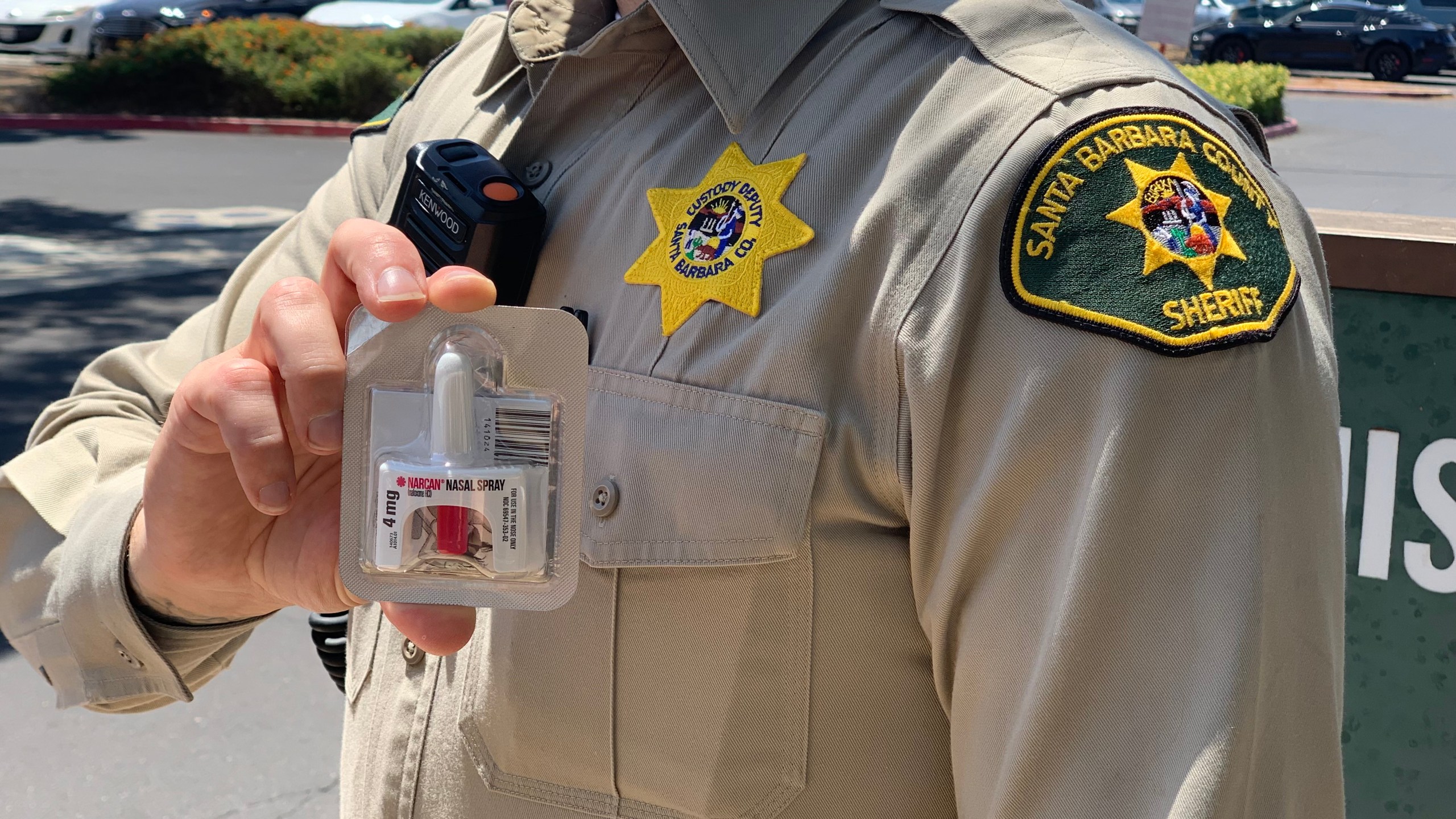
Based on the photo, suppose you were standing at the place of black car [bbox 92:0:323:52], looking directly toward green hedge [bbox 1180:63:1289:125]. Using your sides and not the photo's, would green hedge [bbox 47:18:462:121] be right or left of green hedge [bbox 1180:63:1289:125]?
right

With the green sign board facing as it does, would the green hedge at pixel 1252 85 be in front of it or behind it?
behind

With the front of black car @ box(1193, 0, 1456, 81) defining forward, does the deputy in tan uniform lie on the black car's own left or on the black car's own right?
on the black car's own left

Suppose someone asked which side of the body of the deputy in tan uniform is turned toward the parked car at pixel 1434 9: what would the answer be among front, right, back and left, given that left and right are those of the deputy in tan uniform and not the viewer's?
back

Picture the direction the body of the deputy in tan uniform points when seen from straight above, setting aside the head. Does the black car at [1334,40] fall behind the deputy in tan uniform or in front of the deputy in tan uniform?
behind

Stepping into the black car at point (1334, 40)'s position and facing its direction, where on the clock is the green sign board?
The green sign board is roughly at 9 o'clock from the black car.

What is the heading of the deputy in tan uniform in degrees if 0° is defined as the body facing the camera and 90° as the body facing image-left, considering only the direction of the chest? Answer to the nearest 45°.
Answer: approximately 45°

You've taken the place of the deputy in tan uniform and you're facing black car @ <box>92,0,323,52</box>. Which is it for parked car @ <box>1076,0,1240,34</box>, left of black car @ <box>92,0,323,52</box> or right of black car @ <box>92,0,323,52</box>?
right

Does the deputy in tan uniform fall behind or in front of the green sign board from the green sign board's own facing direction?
in front

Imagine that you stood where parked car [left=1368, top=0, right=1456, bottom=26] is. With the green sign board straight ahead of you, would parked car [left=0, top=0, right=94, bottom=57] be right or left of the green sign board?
right

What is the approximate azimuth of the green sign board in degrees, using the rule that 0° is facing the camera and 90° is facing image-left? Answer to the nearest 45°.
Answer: approximately 0°

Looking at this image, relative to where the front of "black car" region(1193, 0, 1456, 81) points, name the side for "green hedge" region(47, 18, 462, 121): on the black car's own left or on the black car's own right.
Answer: on the black car's own left

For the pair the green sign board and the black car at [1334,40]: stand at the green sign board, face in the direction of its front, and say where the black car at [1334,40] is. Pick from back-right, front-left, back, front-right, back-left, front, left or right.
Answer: back
